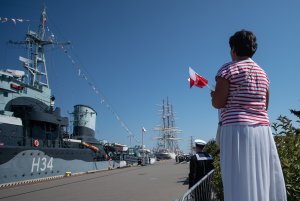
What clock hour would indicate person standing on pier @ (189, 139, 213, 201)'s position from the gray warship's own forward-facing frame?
The person standing on pier is roughly at 10 o'clock from the gray warship.

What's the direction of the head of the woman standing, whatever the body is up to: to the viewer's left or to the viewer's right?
to the viewer's left

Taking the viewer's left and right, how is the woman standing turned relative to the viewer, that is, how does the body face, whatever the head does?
facing away from the viewer and to the left of the viewer

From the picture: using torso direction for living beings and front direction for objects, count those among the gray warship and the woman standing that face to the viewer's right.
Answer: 0

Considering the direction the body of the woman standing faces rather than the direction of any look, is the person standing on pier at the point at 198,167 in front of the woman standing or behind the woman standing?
in front

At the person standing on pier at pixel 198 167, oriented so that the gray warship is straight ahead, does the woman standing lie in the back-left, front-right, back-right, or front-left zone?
back-left

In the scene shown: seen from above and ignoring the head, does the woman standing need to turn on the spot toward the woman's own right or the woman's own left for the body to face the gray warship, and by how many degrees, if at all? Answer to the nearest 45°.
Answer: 0° — they already face it

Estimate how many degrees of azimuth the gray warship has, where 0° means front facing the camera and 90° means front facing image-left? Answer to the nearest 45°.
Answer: approximately 45°
